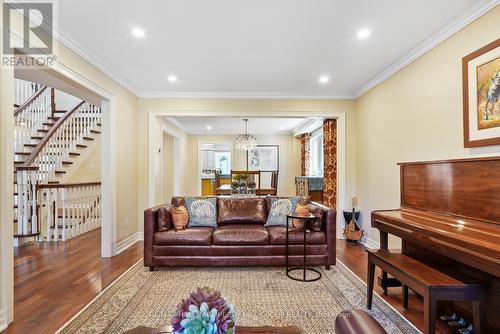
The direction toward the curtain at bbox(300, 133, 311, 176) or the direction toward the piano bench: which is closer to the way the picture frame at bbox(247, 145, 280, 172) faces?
the piano bench

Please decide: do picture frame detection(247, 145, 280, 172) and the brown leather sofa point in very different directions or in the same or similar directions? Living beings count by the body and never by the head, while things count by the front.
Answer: same or similar directions

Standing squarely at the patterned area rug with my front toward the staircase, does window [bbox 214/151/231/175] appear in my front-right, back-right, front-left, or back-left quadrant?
front-right

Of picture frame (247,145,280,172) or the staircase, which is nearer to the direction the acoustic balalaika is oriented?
the staircase

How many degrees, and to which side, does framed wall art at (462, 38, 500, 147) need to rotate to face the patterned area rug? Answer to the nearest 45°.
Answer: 0° — it already faces it

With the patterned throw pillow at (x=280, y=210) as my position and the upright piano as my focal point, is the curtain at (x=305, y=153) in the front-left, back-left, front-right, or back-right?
back-left

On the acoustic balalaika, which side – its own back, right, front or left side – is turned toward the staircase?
right

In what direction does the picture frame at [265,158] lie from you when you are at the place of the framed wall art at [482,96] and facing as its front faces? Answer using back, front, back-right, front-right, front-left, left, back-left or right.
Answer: right

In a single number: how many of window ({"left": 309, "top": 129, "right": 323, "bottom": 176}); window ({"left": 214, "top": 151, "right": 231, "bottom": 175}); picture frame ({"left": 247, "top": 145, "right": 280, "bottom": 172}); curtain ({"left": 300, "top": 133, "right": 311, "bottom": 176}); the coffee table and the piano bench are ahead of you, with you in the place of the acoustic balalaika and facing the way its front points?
2

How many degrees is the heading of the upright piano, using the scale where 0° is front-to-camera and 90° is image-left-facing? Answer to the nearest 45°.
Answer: approximately 45°

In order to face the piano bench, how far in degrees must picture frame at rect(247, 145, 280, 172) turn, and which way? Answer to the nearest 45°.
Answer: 0° — it already faces it

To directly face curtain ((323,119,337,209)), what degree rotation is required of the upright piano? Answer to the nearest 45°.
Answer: approximately 90° to its right

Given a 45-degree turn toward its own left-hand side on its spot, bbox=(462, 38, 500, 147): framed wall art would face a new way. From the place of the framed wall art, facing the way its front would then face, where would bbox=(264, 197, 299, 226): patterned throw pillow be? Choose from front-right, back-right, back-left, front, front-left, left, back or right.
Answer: right

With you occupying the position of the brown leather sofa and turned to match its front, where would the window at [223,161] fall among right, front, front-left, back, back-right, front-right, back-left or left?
back

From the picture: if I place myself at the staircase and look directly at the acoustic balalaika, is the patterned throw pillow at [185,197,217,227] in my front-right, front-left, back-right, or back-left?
front-right

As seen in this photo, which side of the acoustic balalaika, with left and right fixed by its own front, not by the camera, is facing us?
front

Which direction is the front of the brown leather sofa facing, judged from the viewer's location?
facing the viewer

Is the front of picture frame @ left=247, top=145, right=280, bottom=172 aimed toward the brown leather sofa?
yes

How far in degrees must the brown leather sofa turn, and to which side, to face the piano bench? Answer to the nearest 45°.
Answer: approximately 45° to its left
